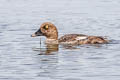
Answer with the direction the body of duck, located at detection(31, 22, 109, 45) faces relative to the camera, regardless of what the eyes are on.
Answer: to the viewer's left
